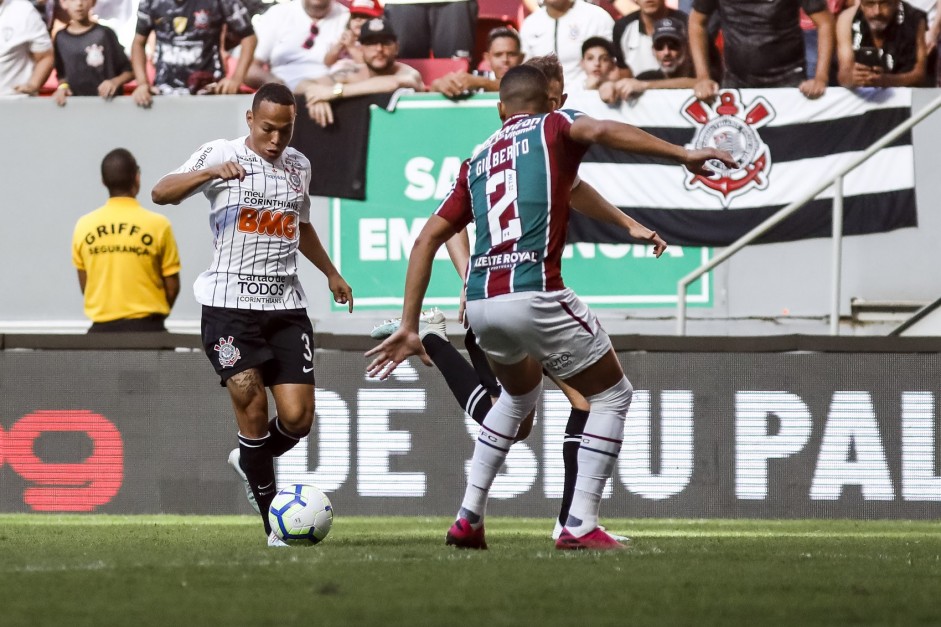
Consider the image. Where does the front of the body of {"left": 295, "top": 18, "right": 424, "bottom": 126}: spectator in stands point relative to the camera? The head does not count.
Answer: toward the camera

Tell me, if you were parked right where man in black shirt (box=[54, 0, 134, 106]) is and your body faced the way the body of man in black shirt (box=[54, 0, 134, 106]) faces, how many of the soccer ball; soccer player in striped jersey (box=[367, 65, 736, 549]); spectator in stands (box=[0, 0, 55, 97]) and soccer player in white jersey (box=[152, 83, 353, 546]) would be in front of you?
3

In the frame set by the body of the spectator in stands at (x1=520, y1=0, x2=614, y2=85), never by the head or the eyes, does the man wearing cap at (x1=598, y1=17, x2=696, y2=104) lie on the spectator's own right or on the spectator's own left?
on the spectator's own left

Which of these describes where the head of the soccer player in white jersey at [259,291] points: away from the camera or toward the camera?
toward the camera

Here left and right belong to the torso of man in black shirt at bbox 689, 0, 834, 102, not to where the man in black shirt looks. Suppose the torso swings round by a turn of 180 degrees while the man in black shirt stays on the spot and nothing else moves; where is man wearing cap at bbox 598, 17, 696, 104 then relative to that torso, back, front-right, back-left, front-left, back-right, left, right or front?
left

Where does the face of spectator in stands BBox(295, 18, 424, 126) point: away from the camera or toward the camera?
toward the camera

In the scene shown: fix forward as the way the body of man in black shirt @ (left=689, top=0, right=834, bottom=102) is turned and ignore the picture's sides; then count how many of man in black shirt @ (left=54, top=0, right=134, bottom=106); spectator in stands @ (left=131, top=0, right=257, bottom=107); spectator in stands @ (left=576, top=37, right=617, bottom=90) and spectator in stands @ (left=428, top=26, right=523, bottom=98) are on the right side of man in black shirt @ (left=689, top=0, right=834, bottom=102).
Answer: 4

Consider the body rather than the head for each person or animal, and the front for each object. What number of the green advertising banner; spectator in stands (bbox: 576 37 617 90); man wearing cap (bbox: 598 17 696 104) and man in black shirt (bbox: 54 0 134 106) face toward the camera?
4

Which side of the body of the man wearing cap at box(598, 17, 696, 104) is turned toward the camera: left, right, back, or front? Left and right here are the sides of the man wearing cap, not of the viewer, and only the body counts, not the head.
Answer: front

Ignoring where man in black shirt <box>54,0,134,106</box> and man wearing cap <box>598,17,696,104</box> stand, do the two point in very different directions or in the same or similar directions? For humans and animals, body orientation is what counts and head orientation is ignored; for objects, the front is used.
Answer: same or similar directions

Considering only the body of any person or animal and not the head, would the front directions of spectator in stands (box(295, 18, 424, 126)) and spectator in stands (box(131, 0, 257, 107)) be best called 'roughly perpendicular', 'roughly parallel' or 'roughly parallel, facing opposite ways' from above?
roughly parallel

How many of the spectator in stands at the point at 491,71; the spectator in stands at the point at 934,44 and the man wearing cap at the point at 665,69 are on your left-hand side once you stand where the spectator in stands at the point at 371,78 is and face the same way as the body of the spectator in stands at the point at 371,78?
3

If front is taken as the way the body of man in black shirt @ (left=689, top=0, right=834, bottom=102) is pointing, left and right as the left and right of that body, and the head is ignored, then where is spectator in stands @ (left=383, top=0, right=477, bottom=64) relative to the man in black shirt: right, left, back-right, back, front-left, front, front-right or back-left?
right

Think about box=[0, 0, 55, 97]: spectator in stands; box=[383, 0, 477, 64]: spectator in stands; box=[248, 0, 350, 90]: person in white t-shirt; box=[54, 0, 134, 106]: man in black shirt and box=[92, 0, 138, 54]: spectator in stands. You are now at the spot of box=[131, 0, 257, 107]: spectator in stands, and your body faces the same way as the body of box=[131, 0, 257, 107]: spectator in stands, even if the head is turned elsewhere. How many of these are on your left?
2

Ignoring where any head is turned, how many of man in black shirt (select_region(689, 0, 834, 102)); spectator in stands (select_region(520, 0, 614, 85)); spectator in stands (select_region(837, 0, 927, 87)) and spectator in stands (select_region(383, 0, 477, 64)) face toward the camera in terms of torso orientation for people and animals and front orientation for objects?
4

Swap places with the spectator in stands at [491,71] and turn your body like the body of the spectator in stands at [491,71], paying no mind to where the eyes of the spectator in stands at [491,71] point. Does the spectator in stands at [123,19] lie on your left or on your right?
on your right

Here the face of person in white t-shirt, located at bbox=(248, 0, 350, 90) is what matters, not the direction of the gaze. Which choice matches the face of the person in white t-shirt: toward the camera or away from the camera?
toward the camera

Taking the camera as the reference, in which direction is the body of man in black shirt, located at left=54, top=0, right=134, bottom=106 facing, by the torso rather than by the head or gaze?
toward the camera

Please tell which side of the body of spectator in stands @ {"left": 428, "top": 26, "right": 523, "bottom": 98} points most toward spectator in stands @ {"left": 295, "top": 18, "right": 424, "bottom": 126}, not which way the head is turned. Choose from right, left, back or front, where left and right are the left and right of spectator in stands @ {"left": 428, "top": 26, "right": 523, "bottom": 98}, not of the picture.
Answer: right

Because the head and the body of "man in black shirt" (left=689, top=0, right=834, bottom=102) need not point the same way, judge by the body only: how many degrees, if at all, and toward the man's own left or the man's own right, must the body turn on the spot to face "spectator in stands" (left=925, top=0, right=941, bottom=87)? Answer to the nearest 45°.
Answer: approximately 90° to the man's own left
